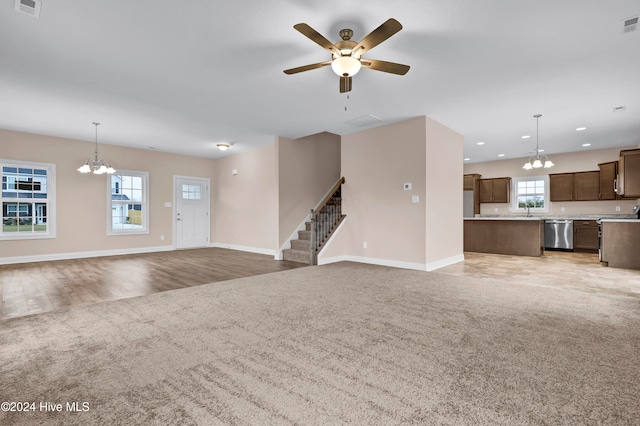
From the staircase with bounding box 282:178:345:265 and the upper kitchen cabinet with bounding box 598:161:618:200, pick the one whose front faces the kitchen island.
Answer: the upper kitchen cabinet

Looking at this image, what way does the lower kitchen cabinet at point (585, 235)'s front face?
toward the camera

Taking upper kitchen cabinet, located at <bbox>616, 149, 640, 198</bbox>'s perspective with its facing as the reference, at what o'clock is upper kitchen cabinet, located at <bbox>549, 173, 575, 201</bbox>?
upper kitchen cabinet, located at <bbox>549, 173, 575, 201</bbox> is roughly at 2 o'clock from upper kitchen cabinet, located at <bbox>616, 149, 640, 198</bbox>.

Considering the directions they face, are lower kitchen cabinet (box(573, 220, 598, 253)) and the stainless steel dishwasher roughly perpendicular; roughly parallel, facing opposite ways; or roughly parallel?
roughly parallel

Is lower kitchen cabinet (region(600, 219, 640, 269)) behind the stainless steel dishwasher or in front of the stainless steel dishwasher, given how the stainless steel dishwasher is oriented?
in front

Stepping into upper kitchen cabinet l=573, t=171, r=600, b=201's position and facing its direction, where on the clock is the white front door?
The white front door is roughly at 2 o'clock from the upper kitchen cabinet.

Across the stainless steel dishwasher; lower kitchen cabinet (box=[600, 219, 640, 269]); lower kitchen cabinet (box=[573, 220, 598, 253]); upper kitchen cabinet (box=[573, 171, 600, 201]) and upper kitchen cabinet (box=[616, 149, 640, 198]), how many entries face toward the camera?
3

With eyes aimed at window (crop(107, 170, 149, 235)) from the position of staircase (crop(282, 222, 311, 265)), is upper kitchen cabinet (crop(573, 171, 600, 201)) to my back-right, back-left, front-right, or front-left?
back-right

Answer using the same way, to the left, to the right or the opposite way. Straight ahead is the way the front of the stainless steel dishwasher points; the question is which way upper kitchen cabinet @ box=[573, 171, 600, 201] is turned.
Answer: the same way

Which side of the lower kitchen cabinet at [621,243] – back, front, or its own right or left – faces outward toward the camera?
left

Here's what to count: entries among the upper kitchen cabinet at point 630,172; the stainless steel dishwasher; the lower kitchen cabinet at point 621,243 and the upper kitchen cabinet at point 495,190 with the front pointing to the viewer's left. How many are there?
2

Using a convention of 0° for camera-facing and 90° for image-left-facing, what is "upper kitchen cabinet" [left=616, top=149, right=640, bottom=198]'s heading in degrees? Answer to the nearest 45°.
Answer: approximately 90°
